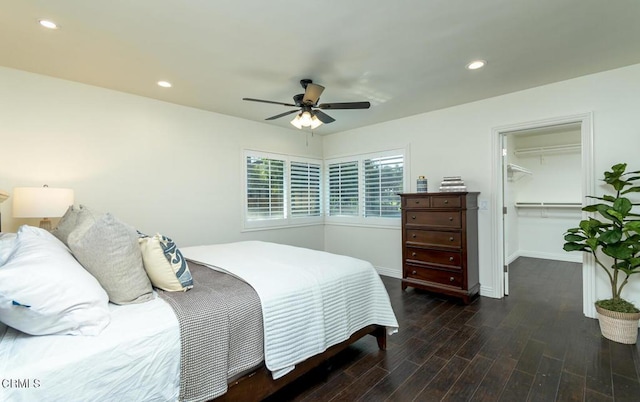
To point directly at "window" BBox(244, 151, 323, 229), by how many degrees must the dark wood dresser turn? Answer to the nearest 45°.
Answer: approximately 45° to its right

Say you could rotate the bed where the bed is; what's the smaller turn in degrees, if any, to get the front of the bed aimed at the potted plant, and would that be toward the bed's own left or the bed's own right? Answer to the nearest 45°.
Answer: approximately 45° to the bed's own right

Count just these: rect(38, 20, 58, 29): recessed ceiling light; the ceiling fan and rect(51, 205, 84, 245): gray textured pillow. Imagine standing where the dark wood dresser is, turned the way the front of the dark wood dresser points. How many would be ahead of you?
3

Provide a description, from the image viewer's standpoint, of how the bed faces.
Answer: facing away from the viewer and to the right of the viewer

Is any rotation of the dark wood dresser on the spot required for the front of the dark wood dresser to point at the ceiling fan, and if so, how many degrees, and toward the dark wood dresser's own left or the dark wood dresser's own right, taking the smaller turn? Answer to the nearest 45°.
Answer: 0° — it already faces it

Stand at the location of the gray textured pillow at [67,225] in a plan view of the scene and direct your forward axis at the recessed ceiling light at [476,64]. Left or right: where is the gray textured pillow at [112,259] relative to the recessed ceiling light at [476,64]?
right
